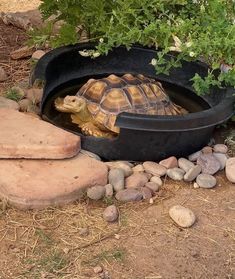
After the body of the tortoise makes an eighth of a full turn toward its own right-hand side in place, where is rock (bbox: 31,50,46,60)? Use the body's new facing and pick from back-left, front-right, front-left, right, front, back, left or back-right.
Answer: front-right

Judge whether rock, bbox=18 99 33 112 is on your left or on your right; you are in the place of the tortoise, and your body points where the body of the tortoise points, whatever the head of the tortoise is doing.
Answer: on your right

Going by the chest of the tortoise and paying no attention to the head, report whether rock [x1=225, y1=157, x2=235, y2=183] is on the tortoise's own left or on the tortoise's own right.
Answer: on the tortoise's own left

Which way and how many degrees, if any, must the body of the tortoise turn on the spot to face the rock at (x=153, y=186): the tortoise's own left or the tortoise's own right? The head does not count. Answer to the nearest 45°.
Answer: approximately 90° to the tortoise's own left

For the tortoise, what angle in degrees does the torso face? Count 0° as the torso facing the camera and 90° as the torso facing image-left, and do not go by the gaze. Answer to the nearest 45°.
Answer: approximately 45°

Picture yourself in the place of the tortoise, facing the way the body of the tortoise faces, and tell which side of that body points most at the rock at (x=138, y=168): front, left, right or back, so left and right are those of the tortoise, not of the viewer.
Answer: left

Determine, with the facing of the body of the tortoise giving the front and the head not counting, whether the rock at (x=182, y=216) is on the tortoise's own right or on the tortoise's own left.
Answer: on the tortoise's own left

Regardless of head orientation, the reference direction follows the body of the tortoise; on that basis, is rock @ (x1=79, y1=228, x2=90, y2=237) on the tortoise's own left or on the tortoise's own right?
on the tortoise's own left
